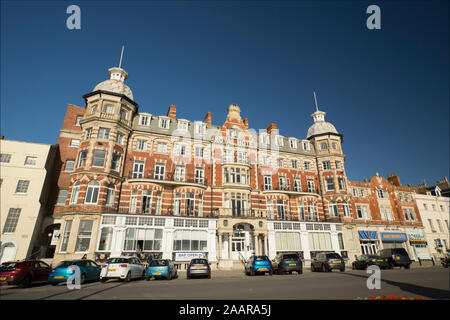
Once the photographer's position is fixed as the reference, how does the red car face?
facing away from the viewer and to the right of the viewer

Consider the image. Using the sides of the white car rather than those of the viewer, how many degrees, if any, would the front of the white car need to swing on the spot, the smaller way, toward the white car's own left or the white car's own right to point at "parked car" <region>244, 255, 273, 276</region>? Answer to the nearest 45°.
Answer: approximately 45° to the white car's own right

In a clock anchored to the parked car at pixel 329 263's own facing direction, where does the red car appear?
The red car is roughly at 9 o'clock from the parked car.

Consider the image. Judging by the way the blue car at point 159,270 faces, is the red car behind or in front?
behind

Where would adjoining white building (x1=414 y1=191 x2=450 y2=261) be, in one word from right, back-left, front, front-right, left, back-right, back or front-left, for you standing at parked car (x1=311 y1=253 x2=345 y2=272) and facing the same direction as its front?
right

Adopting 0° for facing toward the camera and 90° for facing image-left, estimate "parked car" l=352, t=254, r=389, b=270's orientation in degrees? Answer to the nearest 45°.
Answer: approximately 135°

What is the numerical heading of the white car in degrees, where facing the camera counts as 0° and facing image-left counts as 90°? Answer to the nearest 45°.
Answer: approximately 225°

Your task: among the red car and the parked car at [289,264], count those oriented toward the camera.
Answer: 0

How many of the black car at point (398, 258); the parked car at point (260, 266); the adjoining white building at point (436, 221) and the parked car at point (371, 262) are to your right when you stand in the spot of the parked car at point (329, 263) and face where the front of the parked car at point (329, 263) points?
3

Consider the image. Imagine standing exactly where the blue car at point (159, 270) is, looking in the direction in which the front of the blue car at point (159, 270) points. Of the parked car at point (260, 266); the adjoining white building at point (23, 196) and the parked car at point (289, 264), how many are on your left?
1

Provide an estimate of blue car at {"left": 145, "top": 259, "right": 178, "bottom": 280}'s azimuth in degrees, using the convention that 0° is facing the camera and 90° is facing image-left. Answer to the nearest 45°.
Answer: approximately 225°

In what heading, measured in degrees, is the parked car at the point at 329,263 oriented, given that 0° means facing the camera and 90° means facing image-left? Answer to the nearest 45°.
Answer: approximately 135°

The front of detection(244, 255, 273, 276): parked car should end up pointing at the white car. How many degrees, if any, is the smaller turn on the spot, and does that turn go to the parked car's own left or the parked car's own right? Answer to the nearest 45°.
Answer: approximately 90° to the parked car's own left

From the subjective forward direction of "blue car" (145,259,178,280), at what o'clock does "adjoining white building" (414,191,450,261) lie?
The adjoining white building is roughly at 1 o'clock from the blue car.

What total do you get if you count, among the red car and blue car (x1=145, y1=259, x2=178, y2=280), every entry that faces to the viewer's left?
0

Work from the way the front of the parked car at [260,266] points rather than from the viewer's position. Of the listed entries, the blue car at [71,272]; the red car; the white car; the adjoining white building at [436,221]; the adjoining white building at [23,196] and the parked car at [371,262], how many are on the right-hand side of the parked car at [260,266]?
2

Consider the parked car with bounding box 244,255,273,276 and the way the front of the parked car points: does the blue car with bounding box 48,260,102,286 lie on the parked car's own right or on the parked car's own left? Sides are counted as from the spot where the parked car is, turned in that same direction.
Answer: on the parked car's own left

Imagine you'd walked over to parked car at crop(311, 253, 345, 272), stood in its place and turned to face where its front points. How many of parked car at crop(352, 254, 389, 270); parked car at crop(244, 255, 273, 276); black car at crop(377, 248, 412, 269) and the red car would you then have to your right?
2
